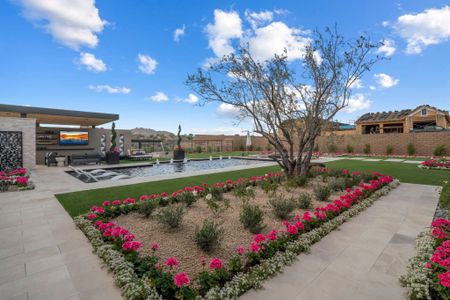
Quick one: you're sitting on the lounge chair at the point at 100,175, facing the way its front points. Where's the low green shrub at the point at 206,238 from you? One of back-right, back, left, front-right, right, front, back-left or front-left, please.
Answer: right

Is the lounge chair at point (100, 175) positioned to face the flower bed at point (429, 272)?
no

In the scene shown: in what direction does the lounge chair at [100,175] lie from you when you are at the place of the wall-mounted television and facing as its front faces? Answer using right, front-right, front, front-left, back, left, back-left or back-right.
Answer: front

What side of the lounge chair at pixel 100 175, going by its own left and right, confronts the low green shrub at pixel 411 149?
front

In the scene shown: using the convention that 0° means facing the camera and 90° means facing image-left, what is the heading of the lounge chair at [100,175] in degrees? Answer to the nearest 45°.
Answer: approximately 270°

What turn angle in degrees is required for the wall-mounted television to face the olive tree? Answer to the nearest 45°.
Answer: approximately 45° to its left

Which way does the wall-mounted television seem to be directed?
toward the camera

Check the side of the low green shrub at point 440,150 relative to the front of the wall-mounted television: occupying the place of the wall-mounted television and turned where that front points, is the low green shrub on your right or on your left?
on your left

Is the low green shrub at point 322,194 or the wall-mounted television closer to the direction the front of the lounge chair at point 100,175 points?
the low green shrub

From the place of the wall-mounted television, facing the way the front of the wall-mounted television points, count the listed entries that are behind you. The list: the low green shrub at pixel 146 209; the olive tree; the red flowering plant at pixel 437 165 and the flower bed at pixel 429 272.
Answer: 0

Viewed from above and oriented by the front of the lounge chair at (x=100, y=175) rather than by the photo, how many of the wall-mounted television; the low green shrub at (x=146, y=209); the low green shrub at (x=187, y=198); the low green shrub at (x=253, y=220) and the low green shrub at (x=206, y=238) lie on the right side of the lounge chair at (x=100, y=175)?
4

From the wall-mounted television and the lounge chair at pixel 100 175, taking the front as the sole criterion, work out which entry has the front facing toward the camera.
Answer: the wall-mounted television

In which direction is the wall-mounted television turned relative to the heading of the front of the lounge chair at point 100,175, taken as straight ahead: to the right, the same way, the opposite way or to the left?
to the right

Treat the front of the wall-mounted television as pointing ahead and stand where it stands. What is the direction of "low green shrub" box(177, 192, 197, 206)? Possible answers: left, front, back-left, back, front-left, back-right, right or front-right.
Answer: front

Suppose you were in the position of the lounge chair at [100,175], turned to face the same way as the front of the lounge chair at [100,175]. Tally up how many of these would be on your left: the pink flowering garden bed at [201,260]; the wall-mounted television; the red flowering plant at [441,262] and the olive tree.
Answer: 1
